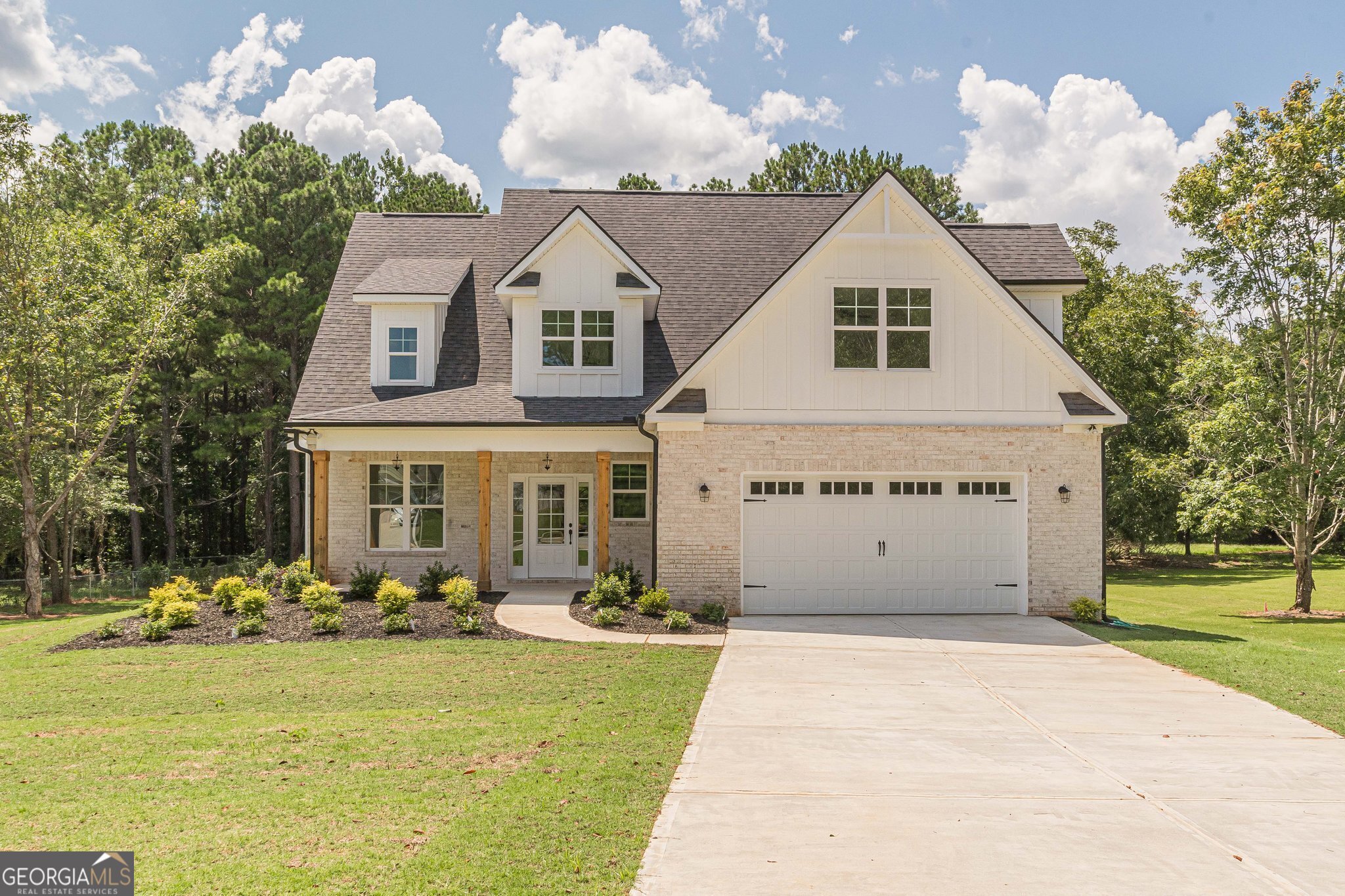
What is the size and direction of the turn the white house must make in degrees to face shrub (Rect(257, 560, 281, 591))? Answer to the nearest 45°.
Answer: approximately 90° to its right

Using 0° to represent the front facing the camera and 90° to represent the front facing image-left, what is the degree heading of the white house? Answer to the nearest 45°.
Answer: approximately 0°

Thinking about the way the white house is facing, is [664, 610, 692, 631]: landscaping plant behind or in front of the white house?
in front

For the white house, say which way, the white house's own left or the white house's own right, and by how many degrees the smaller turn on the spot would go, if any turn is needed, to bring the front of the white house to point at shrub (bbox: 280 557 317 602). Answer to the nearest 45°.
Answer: approximately 90° to the white house's own right

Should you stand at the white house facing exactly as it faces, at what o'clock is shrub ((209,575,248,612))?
The shrub is roughly at 3 o'clock from the white house.

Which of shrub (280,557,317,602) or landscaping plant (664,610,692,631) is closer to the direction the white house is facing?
the landscaping plant
